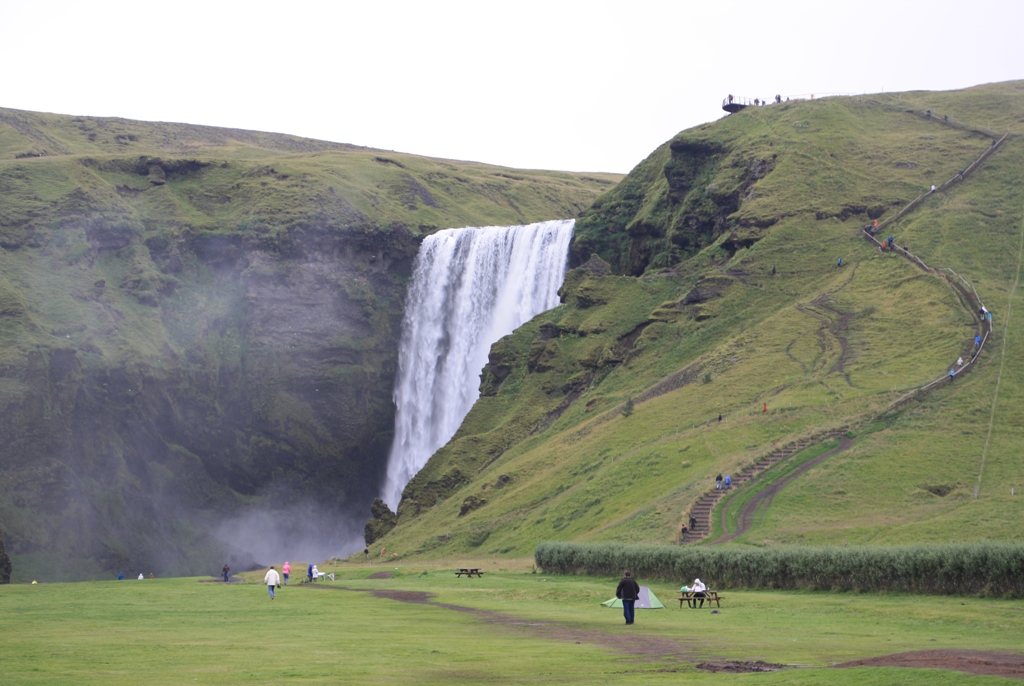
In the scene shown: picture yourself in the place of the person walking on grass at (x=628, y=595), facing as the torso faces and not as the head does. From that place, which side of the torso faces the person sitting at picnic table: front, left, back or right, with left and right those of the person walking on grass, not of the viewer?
front

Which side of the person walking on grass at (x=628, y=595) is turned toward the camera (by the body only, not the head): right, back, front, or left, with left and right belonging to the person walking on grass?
back

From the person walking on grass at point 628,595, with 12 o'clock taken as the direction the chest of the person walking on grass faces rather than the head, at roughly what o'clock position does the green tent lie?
The green tent is roughly at 12 o'clock from the person walking on grass.

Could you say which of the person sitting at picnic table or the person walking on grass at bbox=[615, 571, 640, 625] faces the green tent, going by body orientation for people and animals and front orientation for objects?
the person walking on grass
